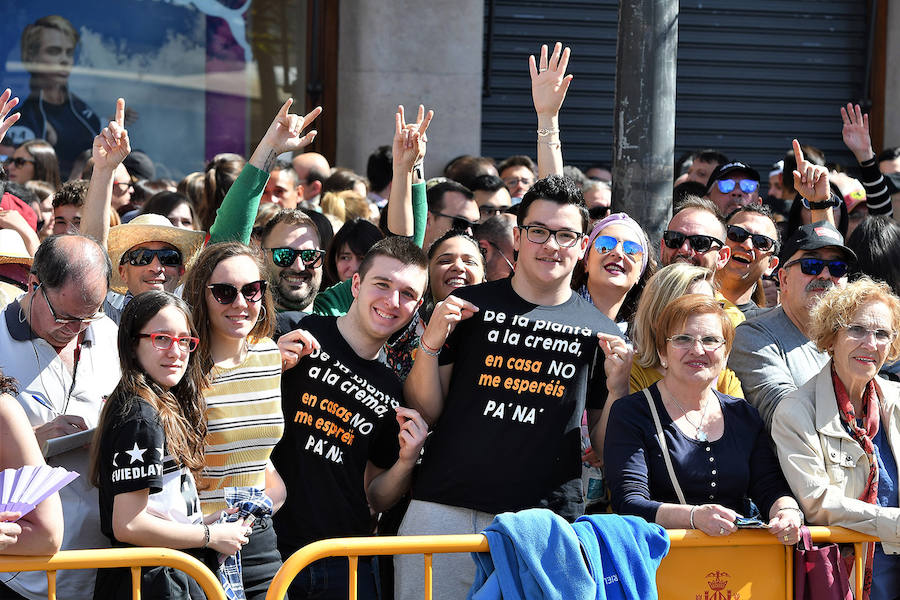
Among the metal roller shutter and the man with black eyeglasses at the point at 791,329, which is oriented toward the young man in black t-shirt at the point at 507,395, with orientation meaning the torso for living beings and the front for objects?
the metal roller shutter

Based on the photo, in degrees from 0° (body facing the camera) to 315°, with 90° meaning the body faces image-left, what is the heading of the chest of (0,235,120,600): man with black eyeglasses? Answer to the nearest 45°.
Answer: approximately 315°

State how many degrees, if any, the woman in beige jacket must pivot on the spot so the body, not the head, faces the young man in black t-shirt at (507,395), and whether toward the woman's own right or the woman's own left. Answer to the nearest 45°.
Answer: approximately 135° to the woman's own right

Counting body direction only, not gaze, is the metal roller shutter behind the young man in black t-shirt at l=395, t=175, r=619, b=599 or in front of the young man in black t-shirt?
behind

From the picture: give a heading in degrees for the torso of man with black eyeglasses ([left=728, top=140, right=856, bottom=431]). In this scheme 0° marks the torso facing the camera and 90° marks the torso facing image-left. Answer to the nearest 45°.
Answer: approximately 315°

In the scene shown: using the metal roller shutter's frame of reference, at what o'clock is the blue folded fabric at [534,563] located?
The blue folded fabric is roughly at 12 o'clock from the metal roller shutter.

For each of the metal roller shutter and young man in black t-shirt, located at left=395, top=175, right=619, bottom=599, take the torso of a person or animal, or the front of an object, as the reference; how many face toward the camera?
2

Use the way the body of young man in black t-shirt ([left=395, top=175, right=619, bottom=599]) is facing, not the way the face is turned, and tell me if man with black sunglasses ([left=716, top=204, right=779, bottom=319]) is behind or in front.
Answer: behind

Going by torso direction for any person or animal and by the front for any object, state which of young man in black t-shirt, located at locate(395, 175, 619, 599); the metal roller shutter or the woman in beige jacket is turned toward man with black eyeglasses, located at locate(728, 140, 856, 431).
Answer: the metal roller shutter
